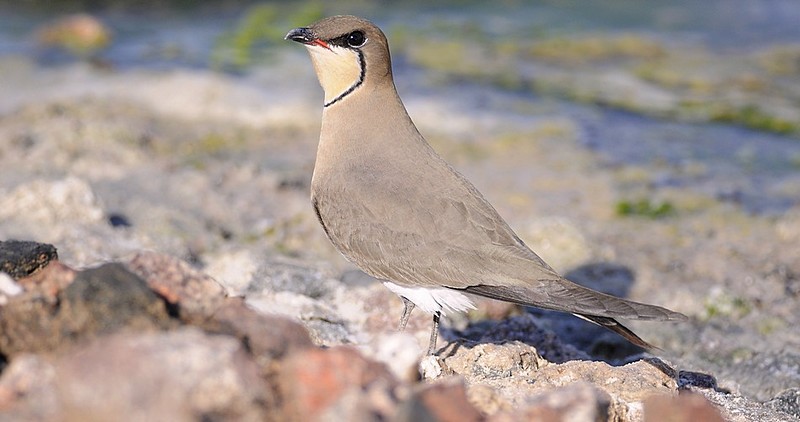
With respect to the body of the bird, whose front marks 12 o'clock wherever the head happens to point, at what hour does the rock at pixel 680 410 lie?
The rock is roughly at 8 o'clock from the bird.

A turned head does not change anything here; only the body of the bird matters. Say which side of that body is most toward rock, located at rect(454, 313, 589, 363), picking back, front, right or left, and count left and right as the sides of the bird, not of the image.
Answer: back

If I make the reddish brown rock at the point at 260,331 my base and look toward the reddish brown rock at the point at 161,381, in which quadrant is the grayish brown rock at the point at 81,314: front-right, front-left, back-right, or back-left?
front-right

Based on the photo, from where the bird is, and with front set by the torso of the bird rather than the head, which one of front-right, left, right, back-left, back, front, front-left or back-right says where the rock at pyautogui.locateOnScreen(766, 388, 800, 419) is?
back

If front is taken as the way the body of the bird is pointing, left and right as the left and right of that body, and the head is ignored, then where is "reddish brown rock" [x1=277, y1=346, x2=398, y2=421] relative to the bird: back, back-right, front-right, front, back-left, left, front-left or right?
left

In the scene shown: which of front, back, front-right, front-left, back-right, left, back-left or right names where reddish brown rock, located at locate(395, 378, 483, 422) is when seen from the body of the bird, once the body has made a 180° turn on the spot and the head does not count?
right

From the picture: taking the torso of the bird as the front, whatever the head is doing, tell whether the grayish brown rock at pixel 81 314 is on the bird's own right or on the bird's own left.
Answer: on the bird's own left

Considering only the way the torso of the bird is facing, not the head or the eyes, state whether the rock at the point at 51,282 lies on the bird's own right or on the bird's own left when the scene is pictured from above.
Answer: on the bird's own left

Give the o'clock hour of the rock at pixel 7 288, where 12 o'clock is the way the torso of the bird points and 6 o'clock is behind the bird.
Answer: The rock is roughly at 10 o'clock from the bird.

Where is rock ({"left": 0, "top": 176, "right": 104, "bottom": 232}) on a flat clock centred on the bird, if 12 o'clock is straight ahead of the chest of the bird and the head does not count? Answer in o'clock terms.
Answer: The rock is roughly at 1 o'clock from the bird.

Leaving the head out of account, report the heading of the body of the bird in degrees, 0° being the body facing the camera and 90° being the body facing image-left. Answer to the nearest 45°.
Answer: approximately 90°
